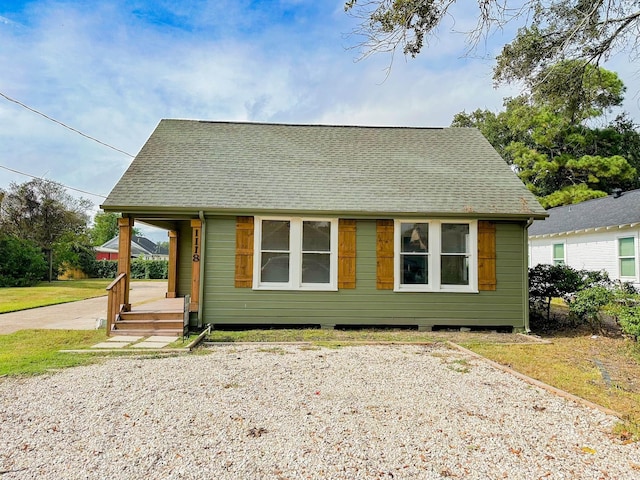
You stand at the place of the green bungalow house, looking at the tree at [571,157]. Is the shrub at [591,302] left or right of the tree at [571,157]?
right

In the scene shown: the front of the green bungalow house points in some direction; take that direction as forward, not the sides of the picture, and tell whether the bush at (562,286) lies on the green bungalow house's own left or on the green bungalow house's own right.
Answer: on the green bungalow house's own left

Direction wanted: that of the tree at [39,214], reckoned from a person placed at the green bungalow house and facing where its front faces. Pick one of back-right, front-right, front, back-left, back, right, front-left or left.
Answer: back-right

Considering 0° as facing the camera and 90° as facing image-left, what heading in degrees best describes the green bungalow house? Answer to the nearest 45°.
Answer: approximately 0°

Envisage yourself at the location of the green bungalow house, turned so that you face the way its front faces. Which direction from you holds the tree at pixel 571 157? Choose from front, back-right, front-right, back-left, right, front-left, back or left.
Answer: back-left

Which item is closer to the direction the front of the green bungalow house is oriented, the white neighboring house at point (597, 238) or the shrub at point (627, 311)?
the shrub

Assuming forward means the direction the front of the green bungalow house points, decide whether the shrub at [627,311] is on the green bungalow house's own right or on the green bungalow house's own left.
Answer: on the green bungalow house's own left

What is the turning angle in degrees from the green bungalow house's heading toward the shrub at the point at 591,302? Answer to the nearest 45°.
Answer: approximately 90° to its left

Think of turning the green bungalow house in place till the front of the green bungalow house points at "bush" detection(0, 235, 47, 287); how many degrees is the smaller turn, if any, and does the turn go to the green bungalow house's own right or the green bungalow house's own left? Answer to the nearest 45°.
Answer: approximately 135° to the green bungalow house's own right
